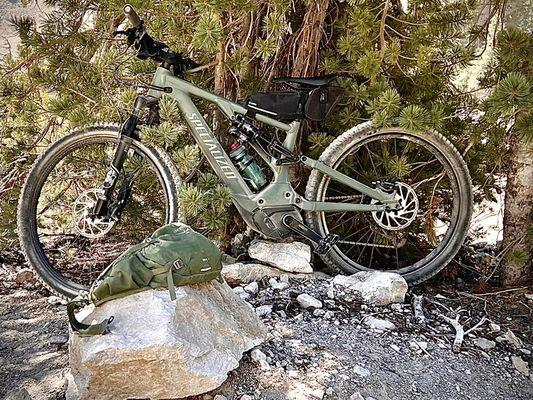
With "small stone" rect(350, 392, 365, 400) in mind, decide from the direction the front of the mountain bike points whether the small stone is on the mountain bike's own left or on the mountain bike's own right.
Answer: on the mountain bike's own left

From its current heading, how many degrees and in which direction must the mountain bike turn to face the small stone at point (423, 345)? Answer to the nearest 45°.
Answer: approximately 135° to its left

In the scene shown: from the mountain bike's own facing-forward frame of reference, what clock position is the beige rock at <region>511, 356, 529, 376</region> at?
The beige rock is roughly at 7 o'clock from the mountain bike.

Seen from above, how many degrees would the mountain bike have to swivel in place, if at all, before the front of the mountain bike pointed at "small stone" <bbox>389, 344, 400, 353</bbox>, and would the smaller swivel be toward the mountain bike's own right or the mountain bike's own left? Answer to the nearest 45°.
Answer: approximately 135° to the mountain bike's own left

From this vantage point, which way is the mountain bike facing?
to the viewer's left

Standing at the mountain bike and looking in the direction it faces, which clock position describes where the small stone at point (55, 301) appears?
The small stone is roughly at 12 o'clock from the mountain bike.

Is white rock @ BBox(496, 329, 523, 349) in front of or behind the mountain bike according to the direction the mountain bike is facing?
behind

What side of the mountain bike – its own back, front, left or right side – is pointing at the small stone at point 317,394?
left
